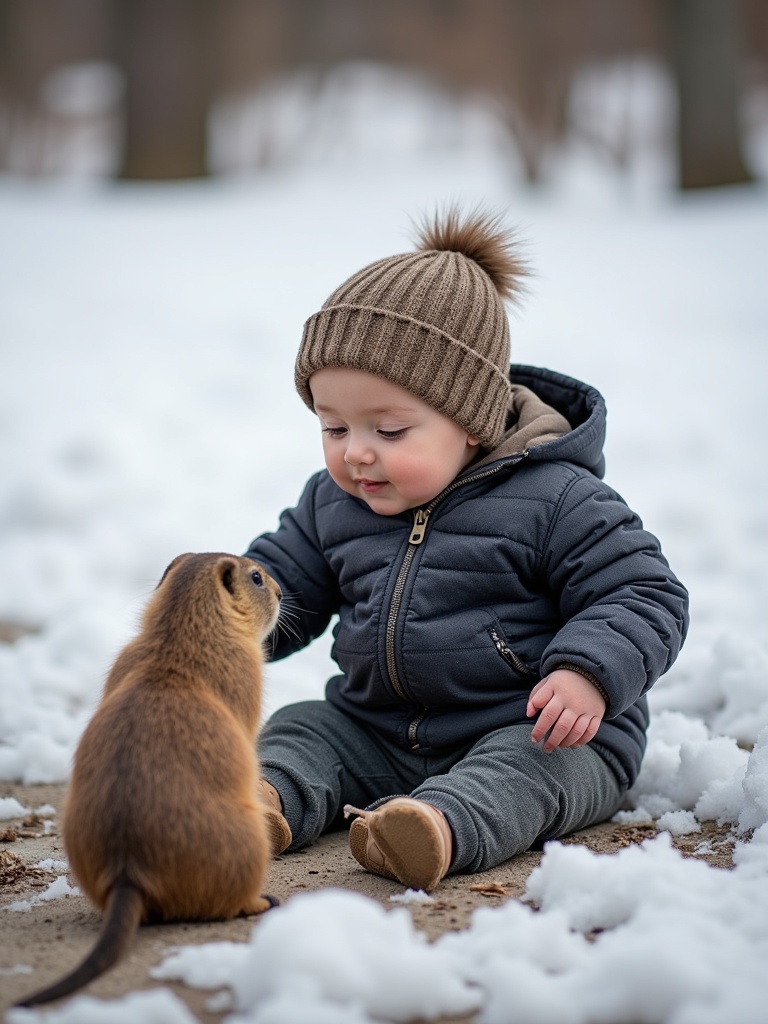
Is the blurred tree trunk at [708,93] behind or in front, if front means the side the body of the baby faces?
behind

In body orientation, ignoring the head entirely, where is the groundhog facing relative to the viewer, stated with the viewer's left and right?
facing away from the viewer and to the right of the viewer

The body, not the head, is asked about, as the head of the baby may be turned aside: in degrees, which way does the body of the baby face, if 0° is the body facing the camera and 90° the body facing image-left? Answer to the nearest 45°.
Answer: approximately 45°

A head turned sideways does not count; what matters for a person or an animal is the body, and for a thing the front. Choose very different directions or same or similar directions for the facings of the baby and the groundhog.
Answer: very different directions
